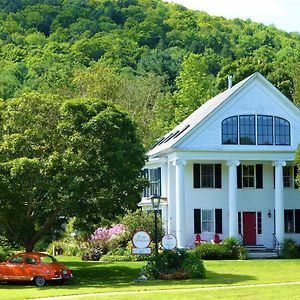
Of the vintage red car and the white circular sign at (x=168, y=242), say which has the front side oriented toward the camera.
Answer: the white circular sign

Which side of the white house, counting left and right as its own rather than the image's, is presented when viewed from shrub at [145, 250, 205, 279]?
front

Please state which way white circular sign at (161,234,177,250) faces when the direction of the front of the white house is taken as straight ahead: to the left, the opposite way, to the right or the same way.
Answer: the same way

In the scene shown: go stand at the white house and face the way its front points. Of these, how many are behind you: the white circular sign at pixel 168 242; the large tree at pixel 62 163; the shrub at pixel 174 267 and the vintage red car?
0

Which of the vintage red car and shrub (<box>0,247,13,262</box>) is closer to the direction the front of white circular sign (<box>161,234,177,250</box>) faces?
the vintage red car

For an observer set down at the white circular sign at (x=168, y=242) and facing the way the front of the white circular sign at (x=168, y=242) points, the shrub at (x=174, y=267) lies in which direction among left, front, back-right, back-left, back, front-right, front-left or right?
front

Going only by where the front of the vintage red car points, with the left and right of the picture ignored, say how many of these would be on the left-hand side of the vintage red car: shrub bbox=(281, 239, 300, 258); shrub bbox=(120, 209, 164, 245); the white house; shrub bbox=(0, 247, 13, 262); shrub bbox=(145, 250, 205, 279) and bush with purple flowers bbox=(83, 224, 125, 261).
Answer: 0

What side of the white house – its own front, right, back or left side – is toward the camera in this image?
front

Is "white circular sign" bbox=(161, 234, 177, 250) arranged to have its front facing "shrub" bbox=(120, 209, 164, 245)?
no

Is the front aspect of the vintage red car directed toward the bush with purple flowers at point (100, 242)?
no

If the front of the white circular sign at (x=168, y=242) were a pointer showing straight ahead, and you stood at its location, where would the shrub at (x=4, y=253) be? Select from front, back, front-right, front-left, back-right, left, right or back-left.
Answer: back-right

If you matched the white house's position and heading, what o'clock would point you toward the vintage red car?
The vintage red car is roughly at 1 o'clock from the white house.

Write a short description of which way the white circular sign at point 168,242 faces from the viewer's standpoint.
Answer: facing the viewer

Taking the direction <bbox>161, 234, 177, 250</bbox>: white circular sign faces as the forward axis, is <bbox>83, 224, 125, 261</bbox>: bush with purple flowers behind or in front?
behind

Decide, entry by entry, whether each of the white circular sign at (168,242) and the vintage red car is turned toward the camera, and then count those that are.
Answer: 1

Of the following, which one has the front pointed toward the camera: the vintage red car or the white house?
the white house

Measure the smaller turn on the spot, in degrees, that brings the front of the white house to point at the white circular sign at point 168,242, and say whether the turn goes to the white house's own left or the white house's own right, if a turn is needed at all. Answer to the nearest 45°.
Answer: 0° — it already faces it

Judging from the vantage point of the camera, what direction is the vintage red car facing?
facing away from the viewer and to the left of the viewer

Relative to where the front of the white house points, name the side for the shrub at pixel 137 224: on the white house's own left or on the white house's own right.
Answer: on the white house's own right

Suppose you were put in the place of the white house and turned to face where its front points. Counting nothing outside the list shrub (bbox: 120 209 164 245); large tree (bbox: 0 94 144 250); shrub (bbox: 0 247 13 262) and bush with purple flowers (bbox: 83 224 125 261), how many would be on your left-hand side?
0
